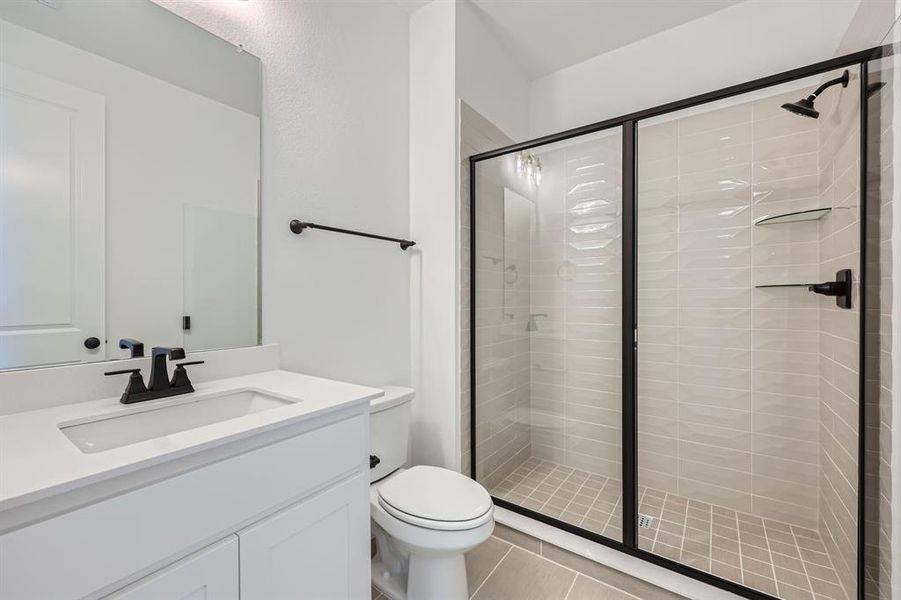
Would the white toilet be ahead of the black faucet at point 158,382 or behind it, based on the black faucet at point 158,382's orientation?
ahead

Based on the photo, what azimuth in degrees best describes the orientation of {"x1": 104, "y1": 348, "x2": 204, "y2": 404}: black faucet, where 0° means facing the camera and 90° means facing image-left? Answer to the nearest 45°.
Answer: approximately 315°

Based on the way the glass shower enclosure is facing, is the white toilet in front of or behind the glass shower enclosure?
in front

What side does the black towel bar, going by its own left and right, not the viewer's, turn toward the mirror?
right

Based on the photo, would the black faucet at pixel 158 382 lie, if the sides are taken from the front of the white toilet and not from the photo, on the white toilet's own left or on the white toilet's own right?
on the white toilet's own right

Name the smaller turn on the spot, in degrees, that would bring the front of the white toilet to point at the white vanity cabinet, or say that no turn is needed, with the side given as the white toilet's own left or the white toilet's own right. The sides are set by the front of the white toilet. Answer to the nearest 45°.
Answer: approximately 90° to the white toilet's own right
